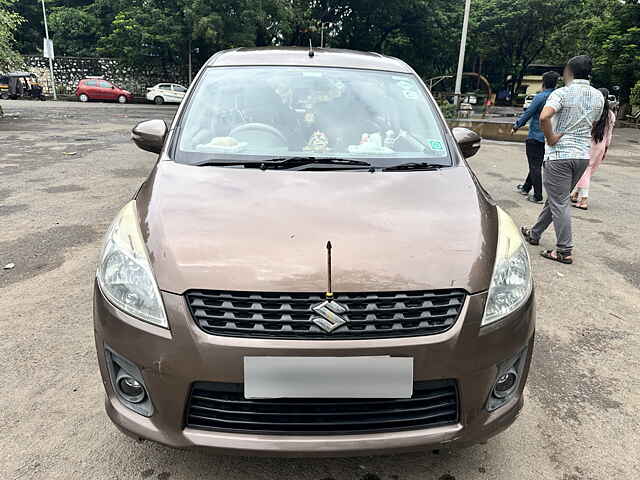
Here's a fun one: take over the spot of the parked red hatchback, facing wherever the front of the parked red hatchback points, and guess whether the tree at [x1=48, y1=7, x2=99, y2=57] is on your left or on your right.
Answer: on your left

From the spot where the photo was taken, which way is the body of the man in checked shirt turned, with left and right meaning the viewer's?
facing away from the viewer and to the left of the viewer

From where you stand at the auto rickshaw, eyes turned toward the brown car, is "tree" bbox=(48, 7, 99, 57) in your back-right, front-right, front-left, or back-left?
back-left

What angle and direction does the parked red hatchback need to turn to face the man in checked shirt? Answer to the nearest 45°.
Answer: approximately 90° to its right

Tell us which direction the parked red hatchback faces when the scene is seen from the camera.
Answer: facing to the right of the viewer
